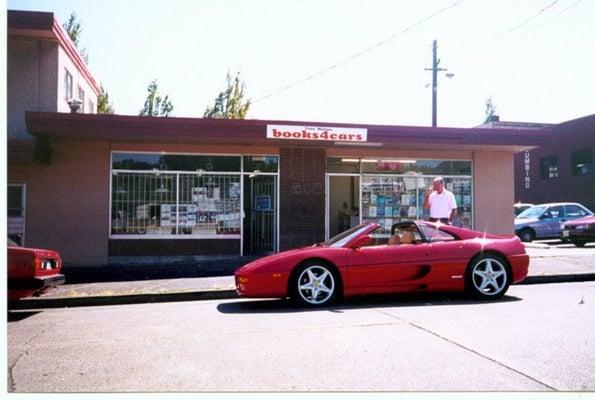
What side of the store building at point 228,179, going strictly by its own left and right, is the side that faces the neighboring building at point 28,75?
right

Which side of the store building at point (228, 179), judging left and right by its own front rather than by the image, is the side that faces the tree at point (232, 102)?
back

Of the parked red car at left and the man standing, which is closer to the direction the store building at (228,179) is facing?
the parked red car at left

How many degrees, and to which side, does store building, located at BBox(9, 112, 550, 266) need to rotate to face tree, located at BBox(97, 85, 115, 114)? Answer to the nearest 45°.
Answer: approximately 135° to its right

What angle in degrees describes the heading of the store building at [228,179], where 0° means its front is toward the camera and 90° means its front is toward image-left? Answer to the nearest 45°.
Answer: approximately 0°

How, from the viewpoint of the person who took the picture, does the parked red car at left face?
facing away from the viewer and to the left of the viewer

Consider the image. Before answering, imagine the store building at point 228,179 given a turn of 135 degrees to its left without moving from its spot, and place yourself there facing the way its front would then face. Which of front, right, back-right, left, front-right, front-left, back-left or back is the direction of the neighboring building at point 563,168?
front

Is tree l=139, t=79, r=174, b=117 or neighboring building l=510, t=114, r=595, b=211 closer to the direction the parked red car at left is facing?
the tree

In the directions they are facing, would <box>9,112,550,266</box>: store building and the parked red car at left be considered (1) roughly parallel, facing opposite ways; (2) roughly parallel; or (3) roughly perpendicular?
roughly perpendicular

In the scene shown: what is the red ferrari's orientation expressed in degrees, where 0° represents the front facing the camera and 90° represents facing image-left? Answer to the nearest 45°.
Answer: approximately 90°
